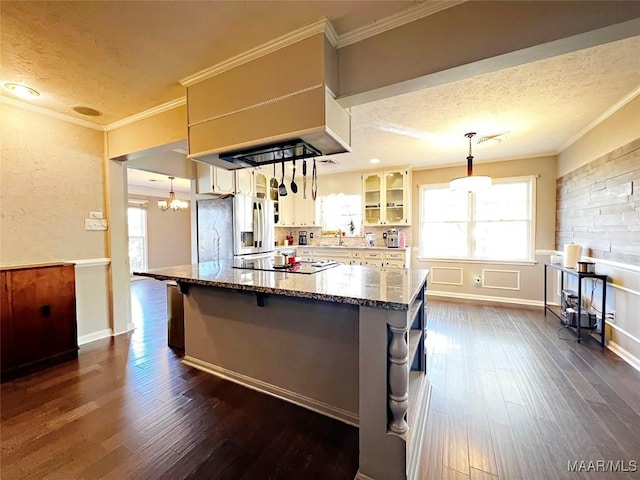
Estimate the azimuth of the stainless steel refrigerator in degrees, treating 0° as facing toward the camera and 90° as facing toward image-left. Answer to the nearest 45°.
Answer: approximately 315°

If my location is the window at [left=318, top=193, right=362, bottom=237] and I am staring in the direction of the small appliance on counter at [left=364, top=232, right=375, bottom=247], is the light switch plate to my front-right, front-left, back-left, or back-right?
back-right

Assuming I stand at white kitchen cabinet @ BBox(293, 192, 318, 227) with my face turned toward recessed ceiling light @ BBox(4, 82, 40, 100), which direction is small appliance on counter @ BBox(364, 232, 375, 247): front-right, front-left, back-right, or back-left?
back-left

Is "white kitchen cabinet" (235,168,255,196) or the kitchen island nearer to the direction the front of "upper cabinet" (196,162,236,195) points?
the kitchen island

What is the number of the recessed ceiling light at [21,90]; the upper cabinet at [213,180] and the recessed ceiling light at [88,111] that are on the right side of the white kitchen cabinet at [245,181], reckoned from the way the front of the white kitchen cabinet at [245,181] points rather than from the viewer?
3

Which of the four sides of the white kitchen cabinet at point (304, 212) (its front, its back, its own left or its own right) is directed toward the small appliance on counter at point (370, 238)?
left

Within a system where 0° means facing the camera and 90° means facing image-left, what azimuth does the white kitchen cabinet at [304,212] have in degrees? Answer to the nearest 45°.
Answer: approximately 0°
